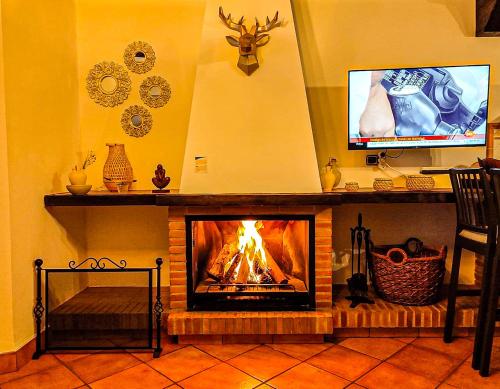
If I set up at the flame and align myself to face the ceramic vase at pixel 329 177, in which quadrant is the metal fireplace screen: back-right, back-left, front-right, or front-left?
back-right

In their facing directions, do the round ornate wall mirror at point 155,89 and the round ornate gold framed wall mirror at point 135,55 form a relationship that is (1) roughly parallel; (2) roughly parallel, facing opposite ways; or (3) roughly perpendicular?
roughly parallel

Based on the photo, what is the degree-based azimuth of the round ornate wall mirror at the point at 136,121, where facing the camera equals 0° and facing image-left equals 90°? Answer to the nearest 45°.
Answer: approximately 0°

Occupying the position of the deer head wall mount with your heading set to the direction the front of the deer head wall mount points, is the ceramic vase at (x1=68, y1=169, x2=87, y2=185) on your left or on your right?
on your right

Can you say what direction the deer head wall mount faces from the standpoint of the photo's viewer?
facing the viewer

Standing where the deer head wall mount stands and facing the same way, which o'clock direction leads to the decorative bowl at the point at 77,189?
The decorative bowl is roughly at 3 o'clock from the deer head wall mount.

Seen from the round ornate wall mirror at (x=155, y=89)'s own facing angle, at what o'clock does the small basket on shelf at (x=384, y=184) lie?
The small basket on shelf is roughly at 10 o'clock from the round ornate wall mirror.

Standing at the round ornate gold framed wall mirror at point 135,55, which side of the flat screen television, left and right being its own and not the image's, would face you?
right

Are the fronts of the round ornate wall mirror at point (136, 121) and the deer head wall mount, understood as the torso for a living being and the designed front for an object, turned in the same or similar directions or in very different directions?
same or similar directions

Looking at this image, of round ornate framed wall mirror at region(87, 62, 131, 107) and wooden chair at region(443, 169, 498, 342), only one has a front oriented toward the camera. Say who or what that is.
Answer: the round ornate framed wall mirror

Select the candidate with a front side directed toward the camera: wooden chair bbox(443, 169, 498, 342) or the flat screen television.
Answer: the flat screen television

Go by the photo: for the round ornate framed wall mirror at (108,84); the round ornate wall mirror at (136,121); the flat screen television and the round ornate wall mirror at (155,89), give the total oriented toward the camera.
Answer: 4
